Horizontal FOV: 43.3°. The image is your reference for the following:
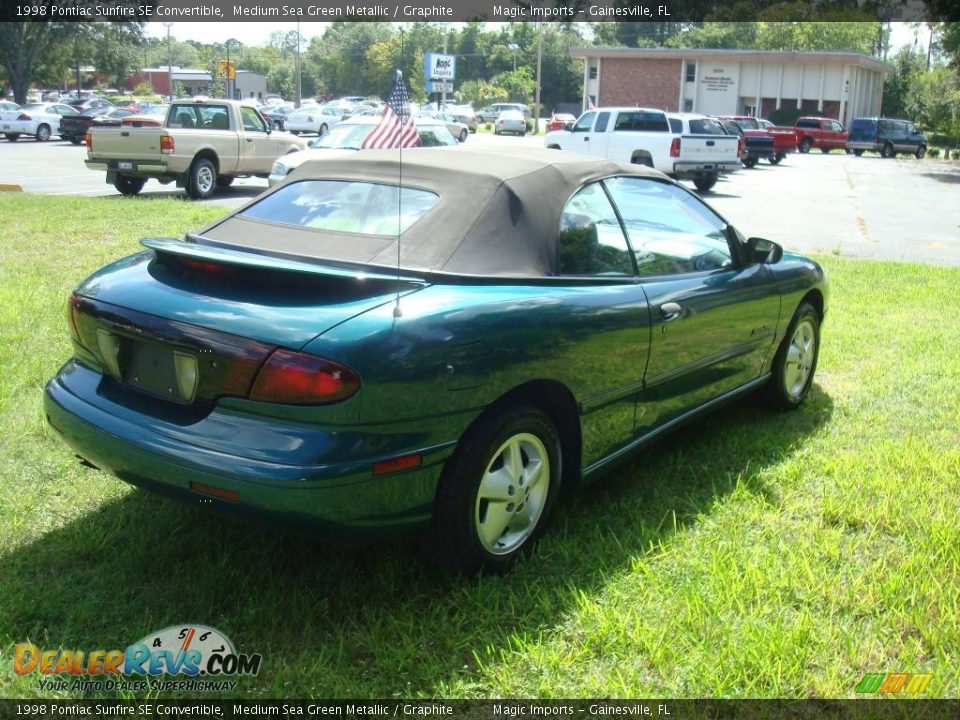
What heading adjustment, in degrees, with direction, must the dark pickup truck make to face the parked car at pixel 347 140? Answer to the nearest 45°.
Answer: approximately 135° to its left

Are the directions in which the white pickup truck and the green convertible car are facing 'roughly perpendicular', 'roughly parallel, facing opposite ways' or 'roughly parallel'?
roughly perpendicular

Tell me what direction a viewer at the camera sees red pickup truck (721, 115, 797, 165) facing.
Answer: facing away from the viewer and to the left of the viewer

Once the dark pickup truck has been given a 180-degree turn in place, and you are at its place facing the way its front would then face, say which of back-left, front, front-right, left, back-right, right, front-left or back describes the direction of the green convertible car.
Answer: front-right

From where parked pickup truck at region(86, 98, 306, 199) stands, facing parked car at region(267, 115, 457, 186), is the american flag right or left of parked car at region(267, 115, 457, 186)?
right

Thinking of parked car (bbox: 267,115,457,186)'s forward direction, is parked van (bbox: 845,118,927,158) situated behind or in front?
behind

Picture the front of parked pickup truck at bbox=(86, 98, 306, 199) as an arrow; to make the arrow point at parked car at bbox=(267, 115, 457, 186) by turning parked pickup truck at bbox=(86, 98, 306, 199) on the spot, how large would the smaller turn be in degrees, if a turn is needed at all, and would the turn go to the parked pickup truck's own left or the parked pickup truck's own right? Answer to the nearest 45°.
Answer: approximately 90° to the parked pickup truck's own right

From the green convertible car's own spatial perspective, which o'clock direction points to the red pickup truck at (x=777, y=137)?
The red pickup truck is roughly at 11 o'clock from the green convertible car.

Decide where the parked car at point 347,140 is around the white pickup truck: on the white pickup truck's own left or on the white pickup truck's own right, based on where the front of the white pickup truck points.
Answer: on the white pickup truck's own left
